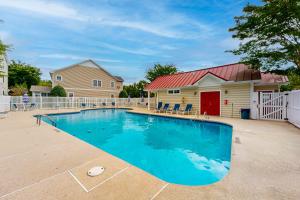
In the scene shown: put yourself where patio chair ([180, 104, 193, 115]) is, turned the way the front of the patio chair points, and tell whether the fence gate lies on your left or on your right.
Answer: on your left

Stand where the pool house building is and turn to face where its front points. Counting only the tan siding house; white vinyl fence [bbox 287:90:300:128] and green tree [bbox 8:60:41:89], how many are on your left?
1

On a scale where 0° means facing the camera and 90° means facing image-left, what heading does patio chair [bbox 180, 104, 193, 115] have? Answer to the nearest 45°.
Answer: approximately 45°

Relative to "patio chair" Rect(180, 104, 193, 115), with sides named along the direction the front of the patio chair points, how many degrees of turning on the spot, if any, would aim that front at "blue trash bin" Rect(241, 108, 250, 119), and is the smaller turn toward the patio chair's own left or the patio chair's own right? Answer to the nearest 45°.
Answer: approximately 90° to the patio chair's own left

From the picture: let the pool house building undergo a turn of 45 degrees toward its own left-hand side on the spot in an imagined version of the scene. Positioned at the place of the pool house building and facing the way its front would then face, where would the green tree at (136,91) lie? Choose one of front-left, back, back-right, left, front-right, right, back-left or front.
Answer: back-right

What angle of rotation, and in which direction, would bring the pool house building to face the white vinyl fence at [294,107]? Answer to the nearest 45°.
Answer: approximately 90° to its left

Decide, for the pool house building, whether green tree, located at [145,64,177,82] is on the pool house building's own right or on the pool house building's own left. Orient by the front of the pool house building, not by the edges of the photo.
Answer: on the pool house building's own right

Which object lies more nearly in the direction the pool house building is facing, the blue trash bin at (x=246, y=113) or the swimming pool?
the swimming pool

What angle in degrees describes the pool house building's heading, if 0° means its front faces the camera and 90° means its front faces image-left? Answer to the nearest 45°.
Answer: approximately 45°
